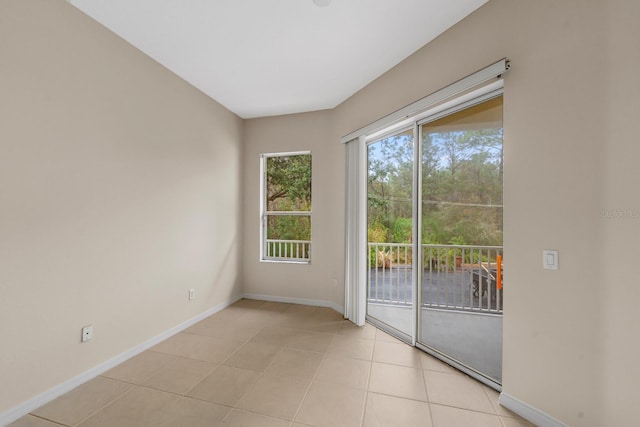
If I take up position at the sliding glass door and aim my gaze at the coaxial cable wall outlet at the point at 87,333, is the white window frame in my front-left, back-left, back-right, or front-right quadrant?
front-right

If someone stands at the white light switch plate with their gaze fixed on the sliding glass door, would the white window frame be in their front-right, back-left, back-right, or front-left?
front-left

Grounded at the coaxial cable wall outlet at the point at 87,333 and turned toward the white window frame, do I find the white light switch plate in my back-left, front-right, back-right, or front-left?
front-right

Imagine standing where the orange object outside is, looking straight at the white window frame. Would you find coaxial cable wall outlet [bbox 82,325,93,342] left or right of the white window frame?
left

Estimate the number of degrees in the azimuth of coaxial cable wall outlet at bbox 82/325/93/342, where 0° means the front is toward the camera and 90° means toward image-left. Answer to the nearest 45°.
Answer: approximately 315°

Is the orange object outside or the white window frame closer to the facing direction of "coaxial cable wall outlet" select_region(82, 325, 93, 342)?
the orange object outside

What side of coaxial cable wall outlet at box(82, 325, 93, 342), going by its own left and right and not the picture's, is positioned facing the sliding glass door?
front

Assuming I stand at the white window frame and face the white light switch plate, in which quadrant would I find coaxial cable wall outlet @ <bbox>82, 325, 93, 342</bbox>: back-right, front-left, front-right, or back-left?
front-right

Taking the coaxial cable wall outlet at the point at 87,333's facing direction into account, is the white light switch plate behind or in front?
in front

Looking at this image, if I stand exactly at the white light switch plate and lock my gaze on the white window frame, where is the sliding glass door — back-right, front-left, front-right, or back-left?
front-right

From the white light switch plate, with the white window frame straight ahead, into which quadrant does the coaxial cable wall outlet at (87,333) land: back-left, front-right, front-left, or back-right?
front-left

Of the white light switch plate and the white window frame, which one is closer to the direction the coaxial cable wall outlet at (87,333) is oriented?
the white light switch plate

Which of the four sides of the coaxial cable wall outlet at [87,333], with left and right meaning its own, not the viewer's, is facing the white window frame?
left

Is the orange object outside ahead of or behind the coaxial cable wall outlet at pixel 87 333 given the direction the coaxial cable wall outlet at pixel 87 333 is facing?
ahead
